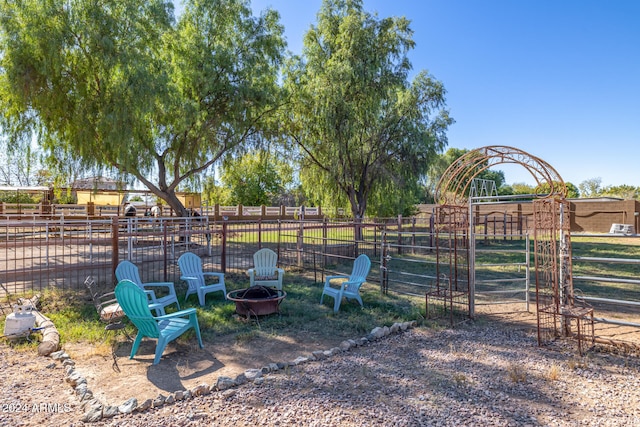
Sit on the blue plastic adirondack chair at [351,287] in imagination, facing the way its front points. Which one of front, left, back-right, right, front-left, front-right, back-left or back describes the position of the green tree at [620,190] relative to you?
back

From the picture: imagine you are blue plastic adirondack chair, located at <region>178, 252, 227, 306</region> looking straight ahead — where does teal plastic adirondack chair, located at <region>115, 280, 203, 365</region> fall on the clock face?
The teal plastic adirondack chair is roughly at 2 o'clock from the blue plastic adirondack chair.

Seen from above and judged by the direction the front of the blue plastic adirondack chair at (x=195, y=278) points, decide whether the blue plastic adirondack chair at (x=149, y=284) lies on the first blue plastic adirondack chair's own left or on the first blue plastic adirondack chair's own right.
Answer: on the first blue plastic adirondack chair's own right

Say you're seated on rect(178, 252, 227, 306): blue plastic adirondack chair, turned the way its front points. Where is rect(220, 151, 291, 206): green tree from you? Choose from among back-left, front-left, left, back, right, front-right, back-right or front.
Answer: back-left

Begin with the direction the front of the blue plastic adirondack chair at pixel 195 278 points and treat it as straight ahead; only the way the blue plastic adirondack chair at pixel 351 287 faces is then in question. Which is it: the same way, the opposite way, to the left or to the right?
to the right

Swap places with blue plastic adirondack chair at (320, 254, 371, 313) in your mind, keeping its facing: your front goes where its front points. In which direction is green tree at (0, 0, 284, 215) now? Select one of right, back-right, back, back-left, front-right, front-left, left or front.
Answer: right

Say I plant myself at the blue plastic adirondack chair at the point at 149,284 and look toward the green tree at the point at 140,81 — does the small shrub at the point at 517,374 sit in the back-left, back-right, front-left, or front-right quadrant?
back-right

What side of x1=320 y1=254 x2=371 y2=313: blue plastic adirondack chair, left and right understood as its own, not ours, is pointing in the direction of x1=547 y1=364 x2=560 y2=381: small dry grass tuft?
left

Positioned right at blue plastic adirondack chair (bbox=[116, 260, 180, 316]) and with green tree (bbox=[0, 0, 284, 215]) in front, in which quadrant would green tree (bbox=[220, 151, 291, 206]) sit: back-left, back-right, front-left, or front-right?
front-right

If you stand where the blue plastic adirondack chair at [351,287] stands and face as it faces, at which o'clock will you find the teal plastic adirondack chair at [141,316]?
The teal plastic adirondack chair is roughly at 12 o'clock from the blue plastic adirondack chair.

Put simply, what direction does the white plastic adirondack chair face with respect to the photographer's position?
facing the viewer

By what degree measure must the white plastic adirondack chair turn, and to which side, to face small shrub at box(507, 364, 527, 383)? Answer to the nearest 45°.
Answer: approximately 45° to its left

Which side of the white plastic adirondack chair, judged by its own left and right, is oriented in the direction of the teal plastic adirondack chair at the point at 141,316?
front

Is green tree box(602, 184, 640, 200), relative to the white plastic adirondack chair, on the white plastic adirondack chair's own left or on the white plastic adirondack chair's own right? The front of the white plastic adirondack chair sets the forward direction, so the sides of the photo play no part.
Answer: on the white plastic adirondack chair's own left

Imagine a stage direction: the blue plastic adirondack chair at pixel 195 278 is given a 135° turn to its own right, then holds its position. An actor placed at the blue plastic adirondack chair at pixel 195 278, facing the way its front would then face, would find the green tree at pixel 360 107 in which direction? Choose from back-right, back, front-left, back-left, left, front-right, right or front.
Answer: back-right

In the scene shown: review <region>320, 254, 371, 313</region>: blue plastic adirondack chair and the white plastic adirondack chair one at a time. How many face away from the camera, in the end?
0

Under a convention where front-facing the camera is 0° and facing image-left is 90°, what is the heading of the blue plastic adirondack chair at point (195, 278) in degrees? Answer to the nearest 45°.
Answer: approximately 315°

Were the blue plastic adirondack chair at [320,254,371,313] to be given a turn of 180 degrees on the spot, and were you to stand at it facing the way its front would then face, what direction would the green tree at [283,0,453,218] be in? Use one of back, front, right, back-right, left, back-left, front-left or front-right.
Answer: front-left
